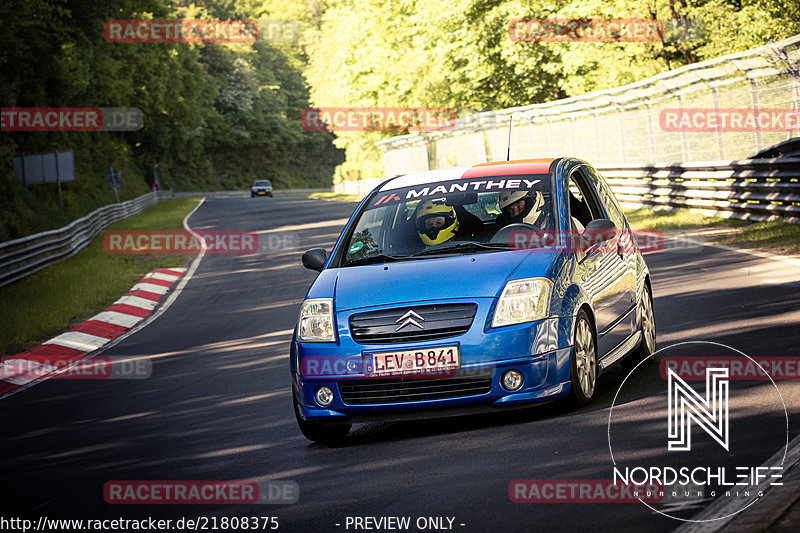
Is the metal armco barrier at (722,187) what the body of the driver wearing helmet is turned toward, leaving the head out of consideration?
no

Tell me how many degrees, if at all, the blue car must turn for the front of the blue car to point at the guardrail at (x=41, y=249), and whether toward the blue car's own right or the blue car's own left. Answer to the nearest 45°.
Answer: approximately 90° to the blue car's own right

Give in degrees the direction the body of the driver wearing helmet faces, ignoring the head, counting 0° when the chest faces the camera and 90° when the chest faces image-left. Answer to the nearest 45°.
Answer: approximately 45°

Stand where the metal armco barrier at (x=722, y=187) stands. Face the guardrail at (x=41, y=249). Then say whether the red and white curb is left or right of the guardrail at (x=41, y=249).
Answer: left

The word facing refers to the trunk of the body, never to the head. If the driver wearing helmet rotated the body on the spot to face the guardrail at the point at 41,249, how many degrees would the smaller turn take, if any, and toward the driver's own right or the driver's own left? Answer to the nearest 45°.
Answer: approximately 90° to the driver's own right

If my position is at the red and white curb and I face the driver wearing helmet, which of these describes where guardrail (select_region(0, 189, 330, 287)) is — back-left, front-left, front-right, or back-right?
back-left

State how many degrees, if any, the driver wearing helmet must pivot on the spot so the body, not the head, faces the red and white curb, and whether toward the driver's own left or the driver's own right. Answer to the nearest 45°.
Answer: approximately 90° to the driver's own right

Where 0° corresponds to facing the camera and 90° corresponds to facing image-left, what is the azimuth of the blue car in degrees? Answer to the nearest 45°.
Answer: approximately 45°

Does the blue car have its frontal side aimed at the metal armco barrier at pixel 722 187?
no

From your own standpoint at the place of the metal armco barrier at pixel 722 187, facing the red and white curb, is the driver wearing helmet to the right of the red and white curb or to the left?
left

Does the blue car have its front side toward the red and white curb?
no

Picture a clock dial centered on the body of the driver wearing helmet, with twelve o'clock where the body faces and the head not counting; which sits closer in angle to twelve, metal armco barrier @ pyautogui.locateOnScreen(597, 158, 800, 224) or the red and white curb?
the red and white curb
